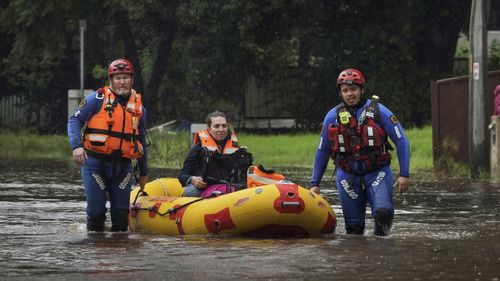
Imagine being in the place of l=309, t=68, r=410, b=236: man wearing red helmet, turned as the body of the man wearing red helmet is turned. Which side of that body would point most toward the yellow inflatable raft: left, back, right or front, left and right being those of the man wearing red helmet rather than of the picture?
right

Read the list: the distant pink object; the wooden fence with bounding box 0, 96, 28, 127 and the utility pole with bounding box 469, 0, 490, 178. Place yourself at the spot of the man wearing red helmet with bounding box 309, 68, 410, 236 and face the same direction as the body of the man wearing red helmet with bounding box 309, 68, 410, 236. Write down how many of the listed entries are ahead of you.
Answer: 0

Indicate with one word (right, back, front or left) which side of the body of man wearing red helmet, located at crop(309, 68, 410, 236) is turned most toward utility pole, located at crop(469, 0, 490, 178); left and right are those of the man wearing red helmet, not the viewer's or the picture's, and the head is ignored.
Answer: back

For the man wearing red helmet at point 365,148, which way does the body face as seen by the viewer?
toward the camera

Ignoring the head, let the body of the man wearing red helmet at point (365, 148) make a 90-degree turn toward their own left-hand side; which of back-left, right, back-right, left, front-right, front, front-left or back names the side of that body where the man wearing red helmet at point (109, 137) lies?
back

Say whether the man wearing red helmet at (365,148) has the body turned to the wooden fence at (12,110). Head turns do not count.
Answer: no

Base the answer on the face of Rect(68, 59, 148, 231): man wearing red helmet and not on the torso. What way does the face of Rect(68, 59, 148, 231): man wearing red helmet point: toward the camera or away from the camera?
toward the camera

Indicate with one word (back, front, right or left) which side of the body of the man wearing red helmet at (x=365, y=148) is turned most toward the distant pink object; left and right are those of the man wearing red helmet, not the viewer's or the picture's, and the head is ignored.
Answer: back

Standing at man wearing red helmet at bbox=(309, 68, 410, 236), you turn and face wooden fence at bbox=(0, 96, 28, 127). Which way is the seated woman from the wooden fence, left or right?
left
